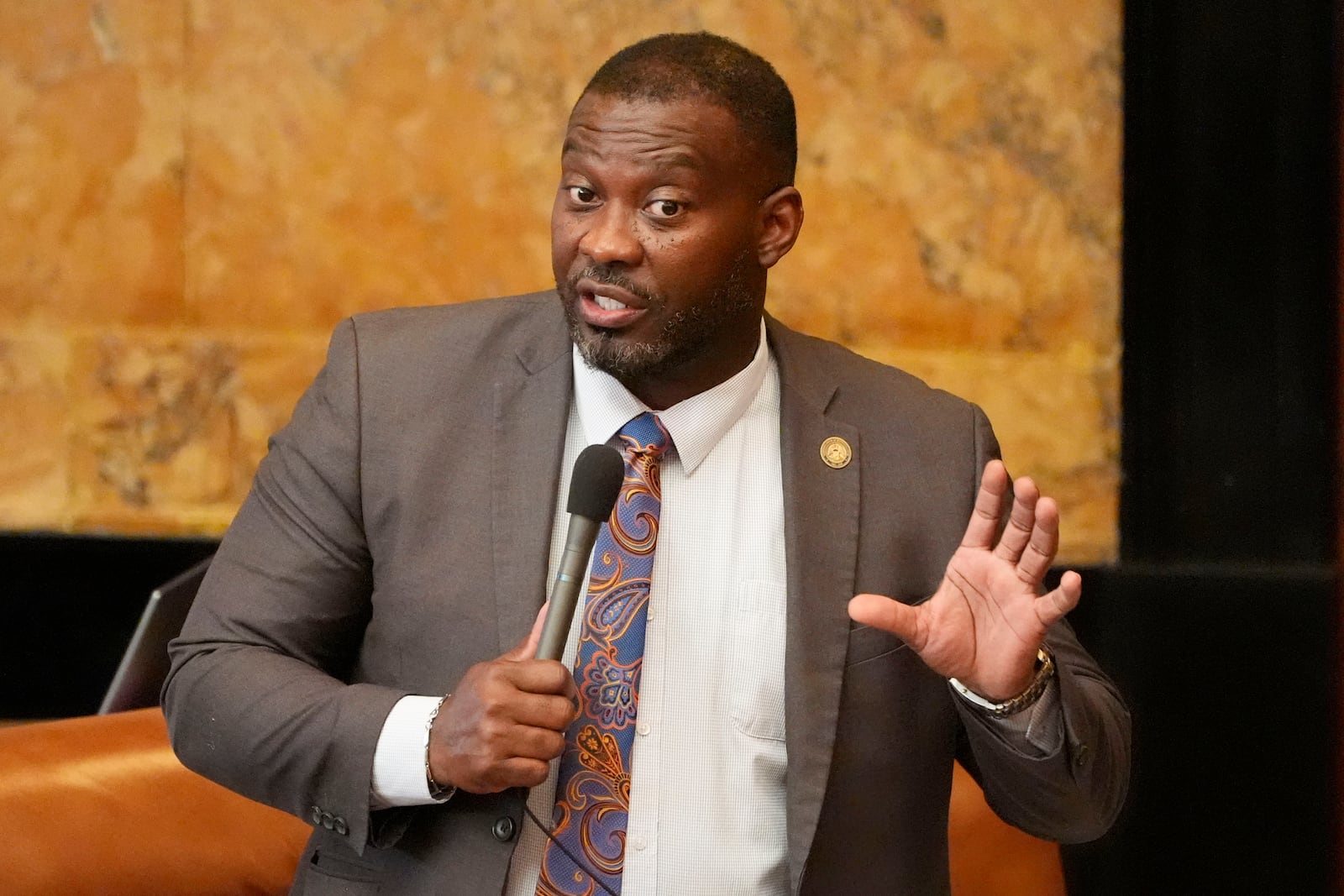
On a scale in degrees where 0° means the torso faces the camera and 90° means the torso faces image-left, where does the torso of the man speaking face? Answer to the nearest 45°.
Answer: approximately 0°
